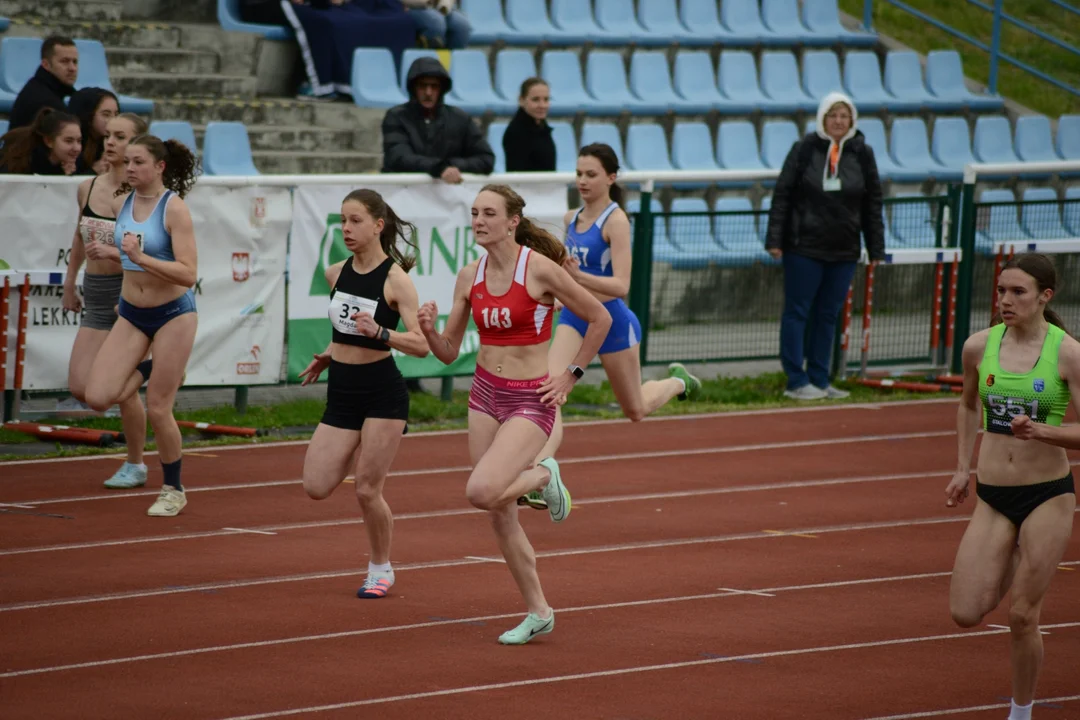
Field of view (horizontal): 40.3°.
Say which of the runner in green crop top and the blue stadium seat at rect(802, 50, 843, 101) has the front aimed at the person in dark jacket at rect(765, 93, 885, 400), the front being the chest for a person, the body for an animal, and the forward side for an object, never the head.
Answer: the blue stadium seat

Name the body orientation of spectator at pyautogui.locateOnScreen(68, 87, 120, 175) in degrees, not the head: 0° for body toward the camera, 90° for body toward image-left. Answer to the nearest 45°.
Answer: approximately 315°

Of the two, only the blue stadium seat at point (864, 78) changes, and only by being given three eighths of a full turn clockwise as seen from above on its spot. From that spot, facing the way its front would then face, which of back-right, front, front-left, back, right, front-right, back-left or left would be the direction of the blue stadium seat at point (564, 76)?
front-left

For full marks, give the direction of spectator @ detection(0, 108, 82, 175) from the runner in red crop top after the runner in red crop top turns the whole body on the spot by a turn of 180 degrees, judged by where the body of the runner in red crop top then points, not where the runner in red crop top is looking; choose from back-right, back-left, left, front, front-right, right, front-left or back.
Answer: left

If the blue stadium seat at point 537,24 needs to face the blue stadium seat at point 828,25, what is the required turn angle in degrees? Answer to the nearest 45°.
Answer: approximately 90° to its left

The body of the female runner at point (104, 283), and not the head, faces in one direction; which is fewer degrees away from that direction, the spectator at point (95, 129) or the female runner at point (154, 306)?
the female runner

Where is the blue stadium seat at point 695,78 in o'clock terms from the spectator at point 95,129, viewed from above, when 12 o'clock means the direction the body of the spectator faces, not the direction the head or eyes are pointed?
The blue stadium seat is roughly at 9 o'clock from the spectator.
